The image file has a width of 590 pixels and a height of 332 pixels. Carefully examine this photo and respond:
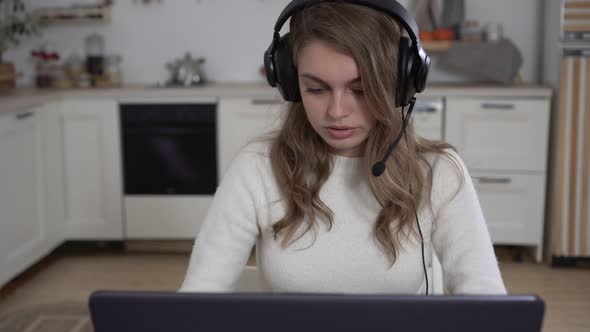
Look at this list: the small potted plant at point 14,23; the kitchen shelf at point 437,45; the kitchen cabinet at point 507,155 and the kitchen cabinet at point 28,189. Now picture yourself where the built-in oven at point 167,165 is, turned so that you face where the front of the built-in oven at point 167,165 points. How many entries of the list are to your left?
2

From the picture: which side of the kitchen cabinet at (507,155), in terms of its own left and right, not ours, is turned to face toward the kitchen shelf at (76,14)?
right

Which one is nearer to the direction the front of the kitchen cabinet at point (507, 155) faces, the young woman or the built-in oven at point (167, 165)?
the young woman

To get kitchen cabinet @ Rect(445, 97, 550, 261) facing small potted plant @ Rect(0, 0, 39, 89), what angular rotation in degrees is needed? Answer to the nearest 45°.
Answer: approximately 90° to its right

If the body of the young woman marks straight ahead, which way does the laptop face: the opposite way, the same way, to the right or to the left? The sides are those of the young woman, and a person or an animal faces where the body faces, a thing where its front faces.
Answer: the opposite way

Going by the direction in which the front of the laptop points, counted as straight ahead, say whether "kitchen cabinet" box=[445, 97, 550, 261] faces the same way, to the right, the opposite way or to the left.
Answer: the opposite way

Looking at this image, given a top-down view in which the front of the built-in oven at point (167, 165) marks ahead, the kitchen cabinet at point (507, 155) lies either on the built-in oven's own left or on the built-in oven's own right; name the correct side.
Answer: on the built-in oven's own left

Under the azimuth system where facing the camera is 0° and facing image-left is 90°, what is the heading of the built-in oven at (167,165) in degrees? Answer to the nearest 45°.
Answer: approximately 0°

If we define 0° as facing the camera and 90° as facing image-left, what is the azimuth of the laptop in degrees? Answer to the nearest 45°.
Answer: approximately 180°

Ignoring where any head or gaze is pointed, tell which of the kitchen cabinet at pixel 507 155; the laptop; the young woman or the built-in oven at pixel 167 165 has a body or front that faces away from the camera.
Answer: the laptop

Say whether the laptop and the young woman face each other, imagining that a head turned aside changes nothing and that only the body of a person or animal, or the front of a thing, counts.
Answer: yes

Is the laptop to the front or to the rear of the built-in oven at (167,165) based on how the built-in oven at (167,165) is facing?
to the front
